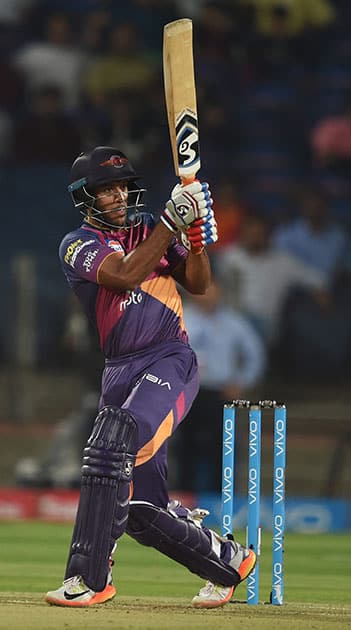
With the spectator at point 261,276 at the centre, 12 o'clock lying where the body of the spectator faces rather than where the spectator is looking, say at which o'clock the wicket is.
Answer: The wicket is roughly at 12 o'clock from the spectator.

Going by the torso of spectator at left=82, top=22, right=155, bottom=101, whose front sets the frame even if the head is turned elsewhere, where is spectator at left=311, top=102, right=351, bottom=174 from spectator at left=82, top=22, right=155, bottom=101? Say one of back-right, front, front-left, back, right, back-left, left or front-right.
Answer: left

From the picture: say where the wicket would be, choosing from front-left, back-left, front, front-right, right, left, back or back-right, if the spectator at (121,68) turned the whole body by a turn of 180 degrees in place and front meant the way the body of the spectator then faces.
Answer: back

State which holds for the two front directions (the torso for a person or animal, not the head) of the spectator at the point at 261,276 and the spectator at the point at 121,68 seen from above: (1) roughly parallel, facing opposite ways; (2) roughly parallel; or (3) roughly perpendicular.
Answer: roughly parallel

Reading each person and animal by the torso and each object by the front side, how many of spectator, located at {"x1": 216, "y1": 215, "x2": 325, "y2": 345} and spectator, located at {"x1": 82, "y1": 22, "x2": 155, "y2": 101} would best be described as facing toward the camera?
2

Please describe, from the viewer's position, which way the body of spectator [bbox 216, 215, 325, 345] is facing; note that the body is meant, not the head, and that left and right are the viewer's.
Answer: facing the viewer

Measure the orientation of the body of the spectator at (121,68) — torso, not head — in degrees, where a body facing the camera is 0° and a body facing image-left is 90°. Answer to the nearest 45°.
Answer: approximately 0°
